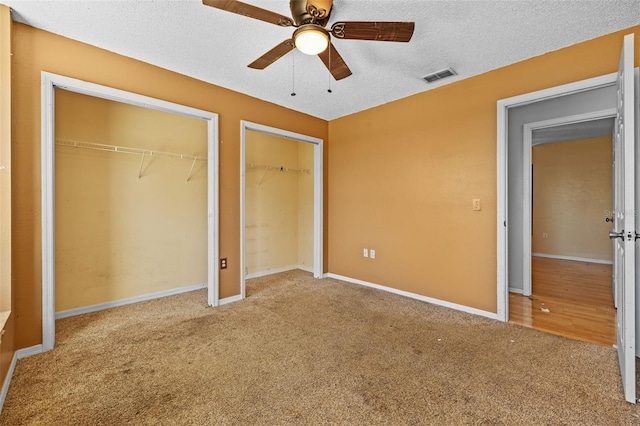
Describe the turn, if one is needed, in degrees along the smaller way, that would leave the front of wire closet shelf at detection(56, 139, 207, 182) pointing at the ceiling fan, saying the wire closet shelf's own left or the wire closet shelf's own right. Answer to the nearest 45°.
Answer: approximately 45° to the wire closet shelf's own right

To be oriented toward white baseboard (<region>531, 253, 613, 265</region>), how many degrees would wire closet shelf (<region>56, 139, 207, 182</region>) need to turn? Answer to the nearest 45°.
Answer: approximately 45° to its left

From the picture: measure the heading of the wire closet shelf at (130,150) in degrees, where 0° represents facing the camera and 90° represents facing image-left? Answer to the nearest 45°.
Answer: approximately 315°

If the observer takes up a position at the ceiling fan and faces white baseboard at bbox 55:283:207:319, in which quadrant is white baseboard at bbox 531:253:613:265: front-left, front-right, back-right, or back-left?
back-right
